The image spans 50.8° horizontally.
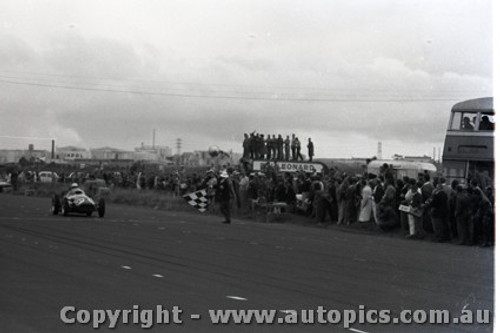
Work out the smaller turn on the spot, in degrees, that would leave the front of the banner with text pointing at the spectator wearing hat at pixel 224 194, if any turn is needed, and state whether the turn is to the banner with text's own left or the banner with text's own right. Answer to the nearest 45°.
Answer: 0° — it already faces them

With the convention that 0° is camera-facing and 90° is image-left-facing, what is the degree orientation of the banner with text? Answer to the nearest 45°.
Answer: approximately 0°

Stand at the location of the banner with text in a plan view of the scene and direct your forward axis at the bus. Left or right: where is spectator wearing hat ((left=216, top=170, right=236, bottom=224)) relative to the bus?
right
